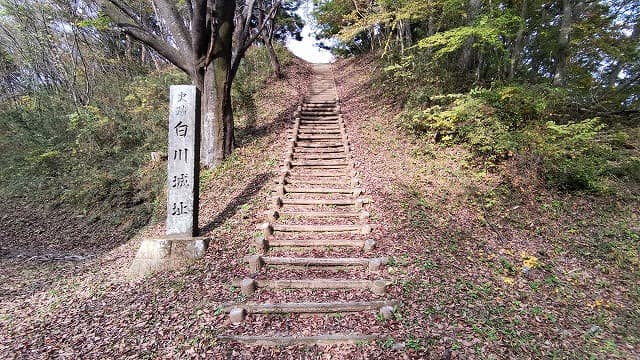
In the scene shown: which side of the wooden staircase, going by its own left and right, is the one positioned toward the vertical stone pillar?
right

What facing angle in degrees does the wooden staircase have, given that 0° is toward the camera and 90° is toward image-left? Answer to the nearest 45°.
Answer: approximately 0°
